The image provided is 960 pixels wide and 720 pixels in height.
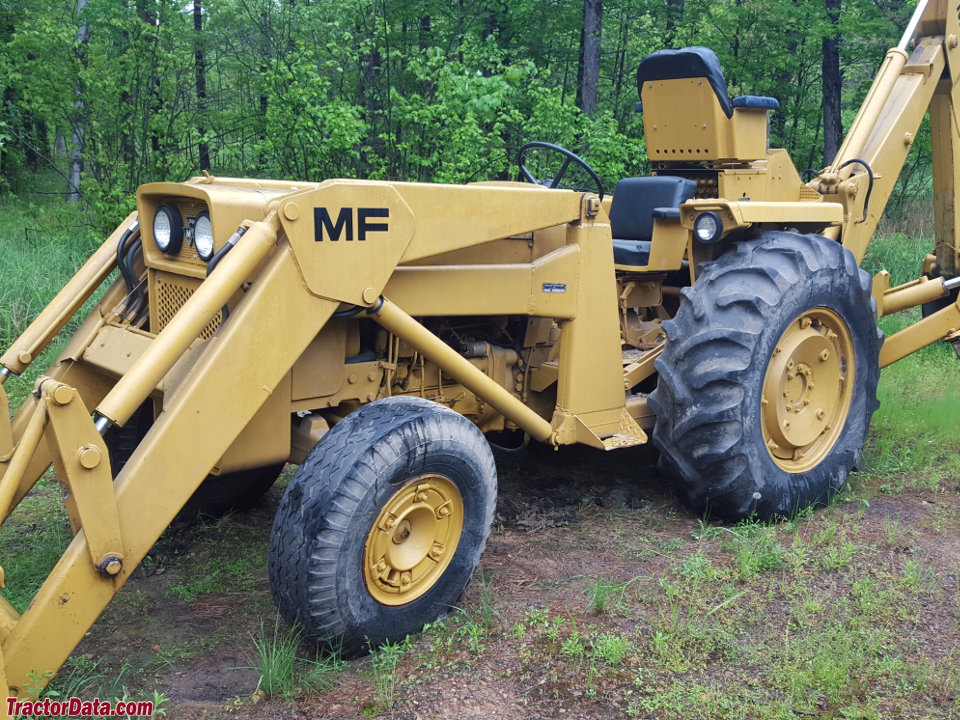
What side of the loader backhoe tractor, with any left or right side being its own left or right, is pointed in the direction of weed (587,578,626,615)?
left

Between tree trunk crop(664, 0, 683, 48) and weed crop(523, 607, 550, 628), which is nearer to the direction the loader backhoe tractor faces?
the weed

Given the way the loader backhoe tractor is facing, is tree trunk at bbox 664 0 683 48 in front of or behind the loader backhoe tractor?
behind

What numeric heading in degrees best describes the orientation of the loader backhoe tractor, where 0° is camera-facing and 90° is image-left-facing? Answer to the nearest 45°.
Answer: approximately 45°

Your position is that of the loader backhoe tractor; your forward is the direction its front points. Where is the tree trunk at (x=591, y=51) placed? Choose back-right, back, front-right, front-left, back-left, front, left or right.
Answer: back-right

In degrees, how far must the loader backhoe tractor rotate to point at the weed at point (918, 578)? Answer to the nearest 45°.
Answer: approximately 135° to its left

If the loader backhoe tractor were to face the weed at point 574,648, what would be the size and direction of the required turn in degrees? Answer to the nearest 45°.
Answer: approximately 90° to its left

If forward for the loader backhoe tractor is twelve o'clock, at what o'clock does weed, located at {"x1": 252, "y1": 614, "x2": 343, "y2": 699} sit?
The weed is roughly at 11 o'clock from the loader backhoe tractor.

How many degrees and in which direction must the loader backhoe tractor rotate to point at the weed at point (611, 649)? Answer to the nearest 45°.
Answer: approximately 90° to its left
